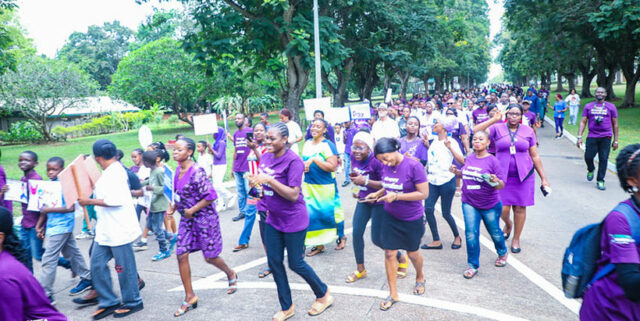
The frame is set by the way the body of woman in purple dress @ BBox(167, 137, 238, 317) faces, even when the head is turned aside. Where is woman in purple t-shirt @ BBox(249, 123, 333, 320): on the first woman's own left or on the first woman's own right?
on the first woman's own left

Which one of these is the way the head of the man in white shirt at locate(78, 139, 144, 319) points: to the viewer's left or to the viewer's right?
to the viewer's left

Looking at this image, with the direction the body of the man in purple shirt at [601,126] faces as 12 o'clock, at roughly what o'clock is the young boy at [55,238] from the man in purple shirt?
The young boy is roughly at 1 o'clock from the man in purple shirt.

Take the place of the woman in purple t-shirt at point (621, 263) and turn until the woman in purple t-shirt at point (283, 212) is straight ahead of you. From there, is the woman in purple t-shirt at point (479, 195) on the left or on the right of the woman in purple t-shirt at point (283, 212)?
right

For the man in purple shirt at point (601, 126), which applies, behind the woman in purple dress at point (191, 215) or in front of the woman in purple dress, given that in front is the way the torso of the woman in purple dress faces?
behind

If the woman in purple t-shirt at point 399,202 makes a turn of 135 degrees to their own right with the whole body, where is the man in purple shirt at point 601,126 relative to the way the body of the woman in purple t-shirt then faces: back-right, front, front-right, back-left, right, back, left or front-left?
front-right

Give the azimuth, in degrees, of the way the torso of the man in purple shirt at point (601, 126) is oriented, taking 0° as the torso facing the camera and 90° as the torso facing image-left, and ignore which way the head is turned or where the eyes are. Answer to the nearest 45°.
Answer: approximately 0°

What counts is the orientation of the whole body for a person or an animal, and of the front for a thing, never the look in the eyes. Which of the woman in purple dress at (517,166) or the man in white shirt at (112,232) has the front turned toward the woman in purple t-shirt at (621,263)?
the woman in purple dress

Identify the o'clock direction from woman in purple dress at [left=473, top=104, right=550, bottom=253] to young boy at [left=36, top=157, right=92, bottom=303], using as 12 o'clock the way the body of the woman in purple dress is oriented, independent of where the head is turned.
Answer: The young boy is roughly at 2 o'clock from the woman in purple dress.
